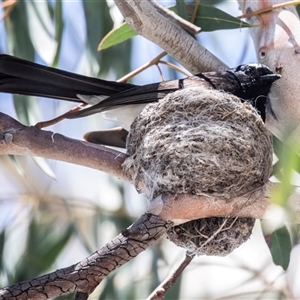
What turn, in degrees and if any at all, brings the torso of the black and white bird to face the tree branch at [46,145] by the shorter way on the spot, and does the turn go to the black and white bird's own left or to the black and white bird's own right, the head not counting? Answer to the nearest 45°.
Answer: approximately 135° to the black and white bird's own right

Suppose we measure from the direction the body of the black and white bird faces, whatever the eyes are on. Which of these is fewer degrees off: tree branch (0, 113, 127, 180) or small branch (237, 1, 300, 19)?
the small branch

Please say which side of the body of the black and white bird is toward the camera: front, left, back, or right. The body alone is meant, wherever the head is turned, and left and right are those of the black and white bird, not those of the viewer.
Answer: right
